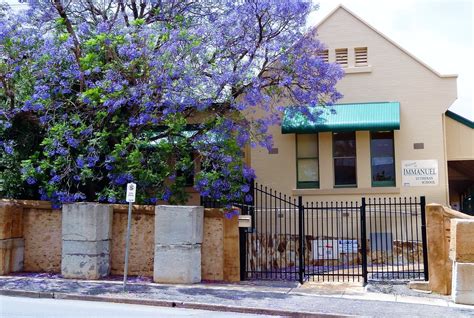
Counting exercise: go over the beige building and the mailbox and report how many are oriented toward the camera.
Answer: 2

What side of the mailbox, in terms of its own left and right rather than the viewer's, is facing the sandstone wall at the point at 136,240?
right

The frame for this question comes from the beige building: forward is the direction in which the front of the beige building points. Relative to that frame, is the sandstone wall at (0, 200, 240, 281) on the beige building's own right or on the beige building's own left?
on the beige building's own right

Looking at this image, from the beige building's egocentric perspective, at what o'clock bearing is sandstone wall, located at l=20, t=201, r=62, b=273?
The sandstone wall is roughly at 2 o'clock from the beige building.

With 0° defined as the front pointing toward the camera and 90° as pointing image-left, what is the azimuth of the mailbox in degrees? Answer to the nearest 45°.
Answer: approximately 0°

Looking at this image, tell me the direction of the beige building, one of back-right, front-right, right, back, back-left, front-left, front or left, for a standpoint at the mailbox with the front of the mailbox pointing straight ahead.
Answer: back-left

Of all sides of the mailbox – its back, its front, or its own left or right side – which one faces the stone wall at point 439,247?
left

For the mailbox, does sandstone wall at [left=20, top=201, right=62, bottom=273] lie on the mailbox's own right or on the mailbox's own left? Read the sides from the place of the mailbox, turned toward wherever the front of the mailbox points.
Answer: on the mailbox's own right
